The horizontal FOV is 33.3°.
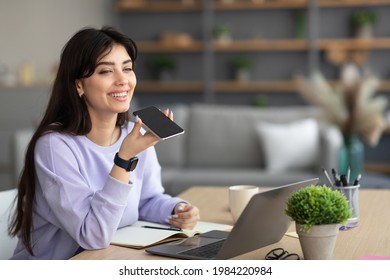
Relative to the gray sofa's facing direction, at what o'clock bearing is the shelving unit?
The shelving unit is roughly at 6 o'clock from the gray sofa.

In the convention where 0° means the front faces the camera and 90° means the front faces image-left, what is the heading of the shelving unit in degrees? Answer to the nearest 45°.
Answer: approximately 0°

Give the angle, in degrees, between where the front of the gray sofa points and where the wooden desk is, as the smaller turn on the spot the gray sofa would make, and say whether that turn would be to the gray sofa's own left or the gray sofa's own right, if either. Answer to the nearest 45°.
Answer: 0° — it already faces it

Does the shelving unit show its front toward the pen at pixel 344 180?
yes

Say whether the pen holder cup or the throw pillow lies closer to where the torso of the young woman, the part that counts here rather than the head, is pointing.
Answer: the pen holder cup

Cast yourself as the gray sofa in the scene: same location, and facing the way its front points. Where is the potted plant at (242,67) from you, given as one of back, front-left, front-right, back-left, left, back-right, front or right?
back

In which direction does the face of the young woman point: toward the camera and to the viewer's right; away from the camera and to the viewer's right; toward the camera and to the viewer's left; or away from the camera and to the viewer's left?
toward the camera and to the viewer's right

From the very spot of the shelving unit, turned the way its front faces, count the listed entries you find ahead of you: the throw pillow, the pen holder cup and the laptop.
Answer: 3

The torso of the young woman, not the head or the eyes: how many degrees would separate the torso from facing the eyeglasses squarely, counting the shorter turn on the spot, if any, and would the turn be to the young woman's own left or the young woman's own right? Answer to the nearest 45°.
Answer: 0° — they already face it

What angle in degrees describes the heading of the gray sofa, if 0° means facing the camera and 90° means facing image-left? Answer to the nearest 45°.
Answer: approximately 0°

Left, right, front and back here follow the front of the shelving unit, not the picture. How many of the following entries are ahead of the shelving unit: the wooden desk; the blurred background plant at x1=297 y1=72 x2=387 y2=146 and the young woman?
3

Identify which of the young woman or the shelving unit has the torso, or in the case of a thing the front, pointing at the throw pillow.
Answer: the shelving unit
